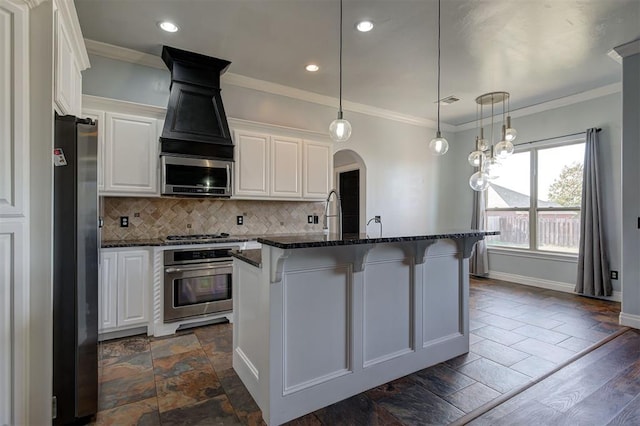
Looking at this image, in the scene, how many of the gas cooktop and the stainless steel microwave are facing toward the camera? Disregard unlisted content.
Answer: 2

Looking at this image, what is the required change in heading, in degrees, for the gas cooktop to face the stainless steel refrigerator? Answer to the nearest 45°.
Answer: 0° — it already faces it

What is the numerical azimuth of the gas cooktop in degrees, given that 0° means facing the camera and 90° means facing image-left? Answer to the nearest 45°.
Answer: approximately 0°

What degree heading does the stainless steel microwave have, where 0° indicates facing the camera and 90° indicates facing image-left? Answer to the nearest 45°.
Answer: approximately 0°

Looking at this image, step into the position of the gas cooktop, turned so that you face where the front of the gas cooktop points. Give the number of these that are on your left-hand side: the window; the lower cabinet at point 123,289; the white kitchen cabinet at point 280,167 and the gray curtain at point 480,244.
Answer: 3

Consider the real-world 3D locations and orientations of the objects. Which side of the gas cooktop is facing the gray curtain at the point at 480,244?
left

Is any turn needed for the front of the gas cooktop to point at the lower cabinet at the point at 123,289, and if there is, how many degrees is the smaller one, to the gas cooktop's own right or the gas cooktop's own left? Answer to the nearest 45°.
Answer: approximately 45° to the gas cooktop's own right
